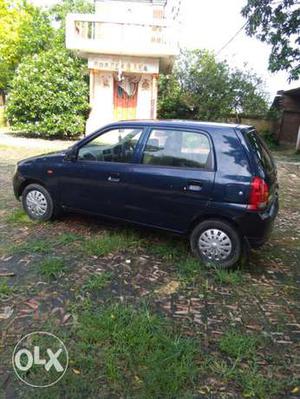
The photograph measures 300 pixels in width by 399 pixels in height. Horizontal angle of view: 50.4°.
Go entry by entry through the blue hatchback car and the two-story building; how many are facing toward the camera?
1

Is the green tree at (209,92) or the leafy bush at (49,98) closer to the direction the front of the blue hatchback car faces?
the leafy bush

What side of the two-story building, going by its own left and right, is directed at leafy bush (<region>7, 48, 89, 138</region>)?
right

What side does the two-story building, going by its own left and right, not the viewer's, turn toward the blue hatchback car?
front

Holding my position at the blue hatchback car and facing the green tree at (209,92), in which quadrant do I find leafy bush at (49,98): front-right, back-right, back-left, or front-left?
front-left

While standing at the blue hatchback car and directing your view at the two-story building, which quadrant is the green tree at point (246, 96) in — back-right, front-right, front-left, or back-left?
front-right

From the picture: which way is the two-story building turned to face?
toward the camera

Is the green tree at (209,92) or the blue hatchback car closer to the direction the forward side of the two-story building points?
the blue hatchback car

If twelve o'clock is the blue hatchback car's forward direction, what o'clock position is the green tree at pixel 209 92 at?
The green tree is roughly at 2 o'clock from the blue hatchback car.

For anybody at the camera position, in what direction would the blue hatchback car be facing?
facing away from the viewer and to the left of the viewer

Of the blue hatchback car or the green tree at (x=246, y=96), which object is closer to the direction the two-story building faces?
the blue hatchback car

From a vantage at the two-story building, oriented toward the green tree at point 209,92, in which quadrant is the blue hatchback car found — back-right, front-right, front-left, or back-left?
back-right

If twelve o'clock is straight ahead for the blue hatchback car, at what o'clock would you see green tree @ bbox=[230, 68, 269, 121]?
The green tree is roughly at 2 o'clock from the blue hatchback car.

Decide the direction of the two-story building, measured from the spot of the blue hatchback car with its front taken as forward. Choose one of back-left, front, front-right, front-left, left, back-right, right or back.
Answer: front-right
